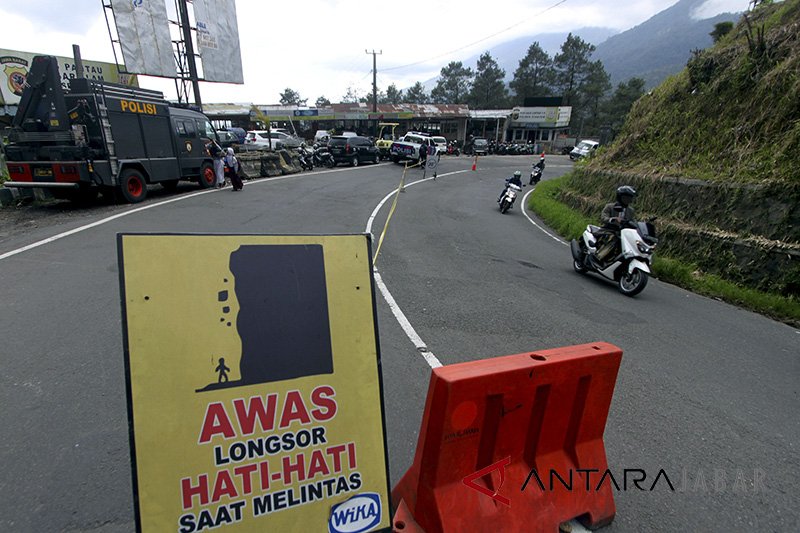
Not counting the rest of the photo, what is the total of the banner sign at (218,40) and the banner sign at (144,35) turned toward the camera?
2

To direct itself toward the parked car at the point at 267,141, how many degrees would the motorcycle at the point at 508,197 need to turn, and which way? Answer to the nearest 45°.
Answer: approximately 90° to its right

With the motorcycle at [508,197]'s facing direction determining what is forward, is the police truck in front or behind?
in front

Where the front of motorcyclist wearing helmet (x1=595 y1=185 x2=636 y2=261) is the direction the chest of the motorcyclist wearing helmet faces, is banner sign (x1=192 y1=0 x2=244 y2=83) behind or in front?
behind

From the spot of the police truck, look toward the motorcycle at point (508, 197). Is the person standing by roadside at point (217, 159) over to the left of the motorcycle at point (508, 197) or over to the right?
left

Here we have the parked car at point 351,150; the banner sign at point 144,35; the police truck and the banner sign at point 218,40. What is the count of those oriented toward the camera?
2

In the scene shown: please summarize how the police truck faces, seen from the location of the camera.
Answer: facing away from the viewer and to the right of the viewer

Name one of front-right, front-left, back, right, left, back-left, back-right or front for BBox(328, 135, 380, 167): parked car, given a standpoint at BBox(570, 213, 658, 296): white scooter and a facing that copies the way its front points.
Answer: back
